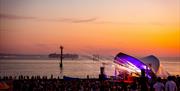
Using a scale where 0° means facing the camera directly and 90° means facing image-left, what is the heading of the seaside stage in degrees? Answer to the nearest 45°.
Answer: approximately 45°
